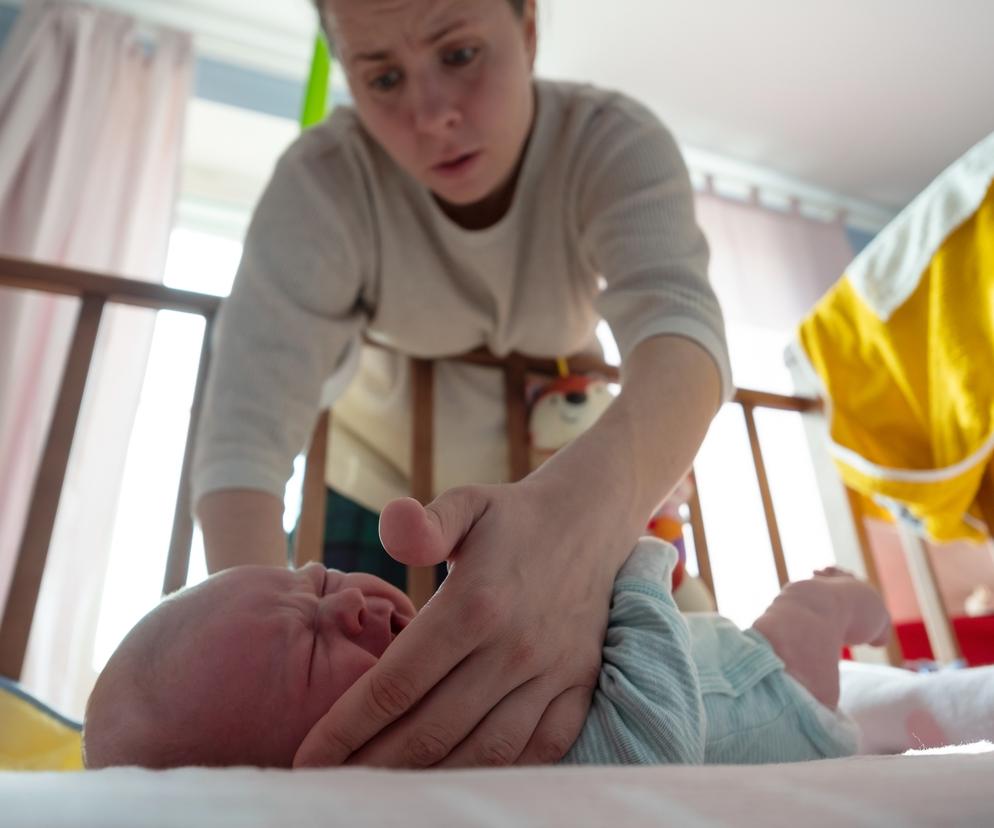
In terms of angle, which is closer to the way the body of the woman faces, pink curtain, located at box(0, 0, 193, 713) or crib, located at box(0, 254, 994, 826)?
the crib

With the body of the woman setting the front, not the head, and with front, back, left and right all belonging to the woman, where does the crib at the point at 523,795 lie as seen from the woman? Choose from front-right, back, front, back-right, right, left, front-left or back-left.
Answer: front

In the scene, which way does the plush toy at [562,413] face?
toward the camera
